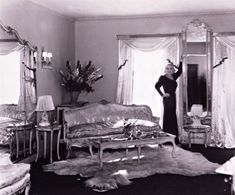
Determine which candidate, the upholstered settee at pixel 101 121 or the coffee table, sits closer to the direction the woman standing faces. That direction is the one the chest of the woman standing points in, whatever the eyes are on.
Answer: the coffee table

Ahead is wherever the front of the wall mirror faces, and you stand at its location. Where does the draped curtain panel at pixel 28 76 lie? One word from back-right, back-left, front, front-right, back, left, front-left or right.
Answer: front-right

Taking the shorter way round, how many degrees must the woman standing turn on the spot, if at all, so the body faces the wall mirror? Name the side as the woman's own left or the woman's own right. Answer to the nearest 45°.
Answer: approximately 90° to the woman's own left

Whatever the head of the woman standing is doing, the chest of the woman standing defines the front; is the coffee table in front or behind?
in front

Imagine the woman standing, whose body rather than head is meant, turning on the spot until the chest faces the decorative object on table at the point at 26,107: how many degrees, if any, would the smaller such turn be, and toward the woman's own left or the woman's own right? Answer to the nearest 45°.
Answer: approximately 45° to the woman's own right

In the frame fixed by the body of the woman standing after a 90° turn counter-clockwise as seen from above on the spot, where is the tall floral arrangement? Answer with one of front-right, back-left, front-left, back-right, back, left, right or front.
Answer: back

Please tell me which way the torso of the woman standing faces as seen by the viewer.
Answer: toward the camera

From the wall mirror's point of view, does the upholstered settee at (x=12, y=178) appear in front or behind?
in front

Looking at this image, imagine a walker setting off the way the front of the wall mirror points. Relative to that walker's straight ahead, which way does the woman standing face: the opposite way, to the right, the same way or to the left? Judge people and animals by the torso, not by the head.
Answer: the same way

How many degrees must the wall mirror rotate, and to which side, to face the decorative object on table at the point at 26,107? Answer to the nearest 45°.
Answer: approximately 45° to its right

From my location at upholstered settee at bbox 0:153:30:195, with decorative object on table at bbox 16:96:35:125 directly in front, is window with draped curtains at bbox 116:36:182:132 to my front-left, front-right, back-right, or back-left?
front-right
